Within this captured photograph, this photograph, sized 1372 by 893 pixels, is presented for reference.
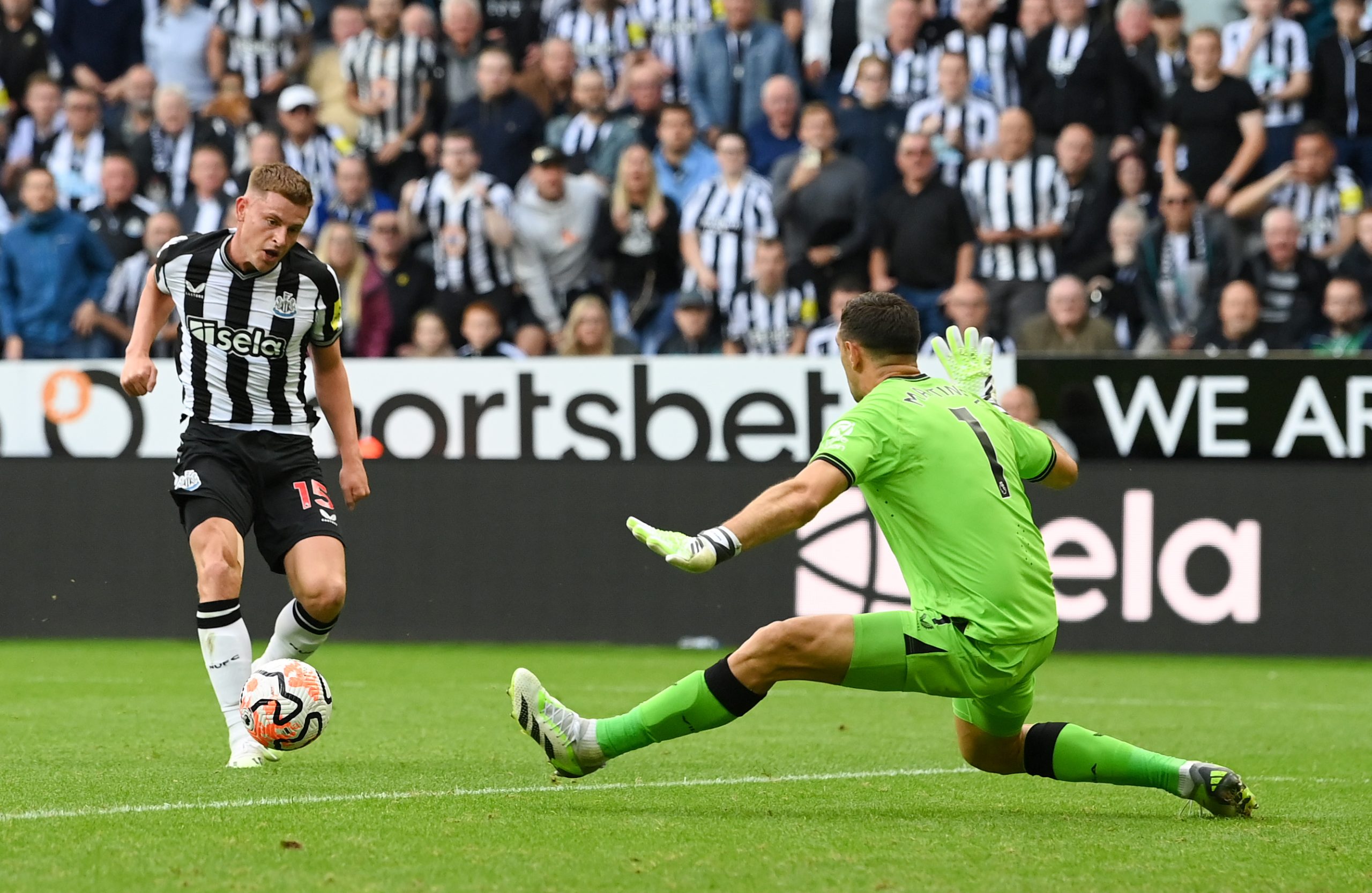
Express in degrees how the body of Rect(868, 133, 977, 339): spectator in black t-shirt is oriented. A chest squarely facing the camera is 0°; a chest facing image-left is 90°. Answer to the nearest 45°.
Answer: approximately 0°

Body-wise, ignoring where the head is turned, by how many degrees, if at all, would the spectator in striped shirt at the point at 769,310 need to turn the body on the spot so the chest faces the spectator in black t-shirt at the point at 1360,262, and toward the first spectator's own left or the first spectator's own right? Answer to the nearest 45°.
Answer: approximately 90° to the first spectator's own left

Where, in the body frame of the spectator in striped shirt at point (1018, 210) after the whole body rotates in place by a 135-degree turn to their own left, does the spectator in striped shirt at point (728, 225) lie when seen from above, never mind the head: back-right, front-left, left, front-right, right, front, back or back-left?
back-left

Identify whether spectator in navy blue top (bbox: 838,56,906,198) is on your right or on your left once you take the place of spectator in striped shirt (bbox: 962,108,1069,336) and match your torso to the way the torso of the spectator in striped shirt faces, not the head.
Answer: on your right

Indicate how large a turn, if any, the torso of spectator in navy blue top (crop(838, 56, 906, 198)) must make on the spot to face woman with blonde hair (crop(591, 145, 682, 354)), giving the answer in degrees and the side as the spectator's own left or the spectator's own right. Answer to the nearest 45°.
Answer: approximately 90° to the spectator's own right

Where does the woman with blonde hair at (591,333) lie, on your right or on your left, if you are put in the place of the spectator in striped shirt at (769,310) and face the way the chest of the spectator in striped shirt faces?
on your right

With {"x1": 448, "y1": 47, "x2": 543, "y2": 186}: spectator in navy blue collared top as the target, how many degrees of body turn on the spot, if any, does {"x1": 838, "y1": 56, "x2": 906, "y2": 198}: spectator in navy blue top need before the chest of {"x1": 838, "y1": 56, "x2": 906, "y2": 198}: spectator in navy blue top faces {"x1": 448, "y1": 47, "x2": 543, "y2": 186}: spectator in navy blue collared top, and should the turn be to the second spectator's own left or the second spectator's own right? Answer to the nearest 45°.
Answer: approximately 90° to the second spectator's own right

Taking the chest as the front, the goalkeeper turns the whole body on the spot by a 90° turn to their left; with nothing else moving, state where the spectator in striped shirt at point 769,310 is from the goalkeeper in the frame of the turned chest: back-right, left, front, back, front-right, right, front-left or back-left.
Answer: back-right

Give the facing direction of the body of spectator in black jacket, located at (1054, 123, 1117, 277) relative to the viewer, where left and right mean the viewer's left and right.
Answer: facing the viewer and to the left of the viewer

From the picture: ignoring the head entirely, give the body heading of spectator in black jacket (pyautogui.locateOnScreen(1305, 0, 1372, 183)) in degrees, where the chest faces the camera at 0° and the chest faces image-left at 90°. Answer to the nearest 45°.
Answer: approximately 0°
